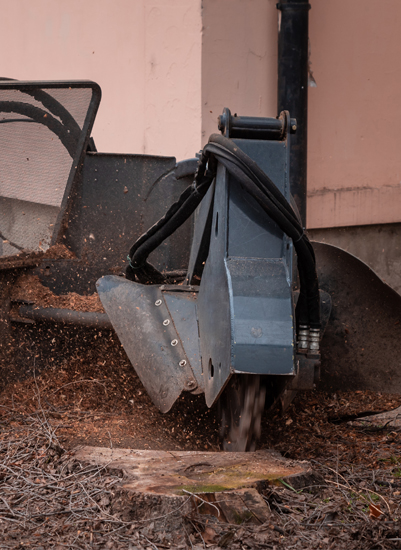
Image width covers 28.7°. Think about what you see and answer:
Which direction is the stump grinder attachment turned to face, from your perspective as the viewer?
facing the viewer

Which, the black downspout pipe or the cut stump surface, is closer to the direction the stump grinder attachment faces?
the cut stump surface

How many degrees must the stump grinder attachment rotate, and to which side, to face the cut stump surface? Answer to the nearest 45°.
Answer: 0° — it already faces it

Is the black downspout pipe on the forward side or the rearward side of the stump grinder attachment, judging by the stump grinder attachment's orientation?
on the rearward side

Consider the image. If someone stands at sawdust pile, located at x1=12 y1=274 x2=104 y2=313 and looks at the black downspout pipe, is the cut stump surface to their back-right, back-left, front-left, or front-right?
back-right
